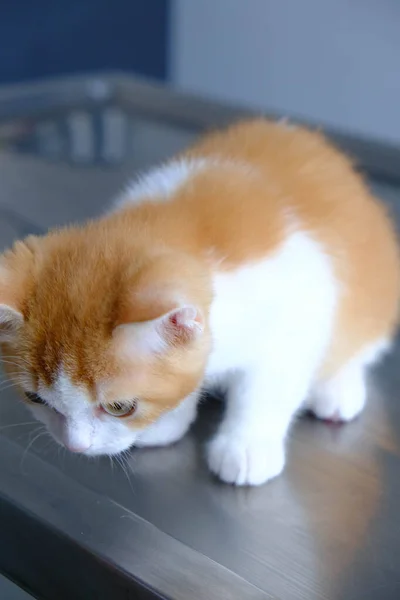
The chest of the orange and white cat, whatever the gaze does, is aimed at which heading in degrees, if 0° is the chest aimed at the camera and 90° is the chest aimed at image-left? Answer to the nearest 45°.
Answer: approximately 45°
